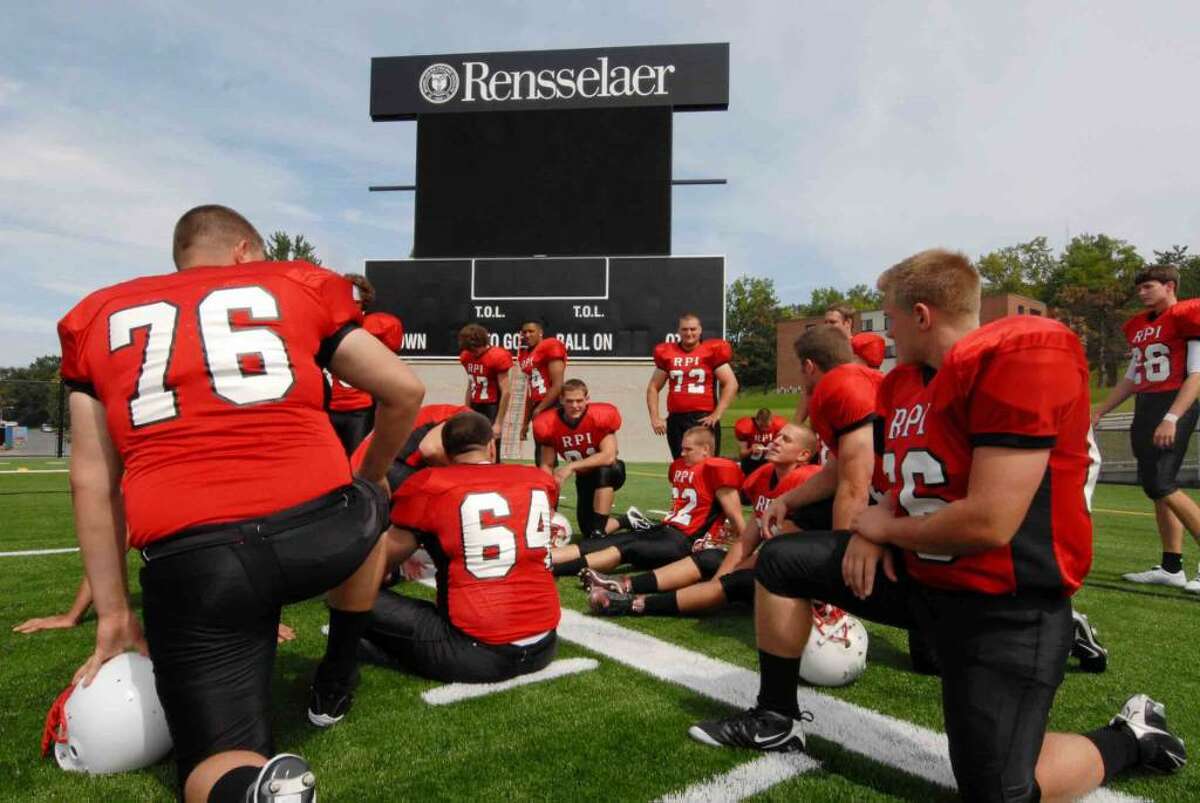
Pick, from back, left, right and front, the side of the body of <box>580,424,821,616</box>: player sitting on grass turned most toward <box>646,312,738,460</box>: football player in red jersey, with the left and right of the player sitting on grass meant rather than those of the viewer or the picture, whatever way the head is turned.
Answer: right

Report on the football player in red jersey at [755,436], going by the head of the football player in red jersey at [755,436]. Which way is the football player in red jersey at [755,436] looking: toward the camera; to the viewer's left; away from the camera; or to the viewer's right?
toward the camera

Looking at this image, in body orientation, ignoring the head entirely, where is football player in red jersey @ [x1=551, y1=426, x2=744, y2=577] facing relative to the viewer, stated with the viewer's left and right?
facing the viewer and to the left of the viewer

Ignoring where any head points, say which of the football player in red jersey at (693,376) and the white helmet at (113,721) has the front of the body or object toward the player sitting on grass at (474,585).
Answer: the football player in red jersey

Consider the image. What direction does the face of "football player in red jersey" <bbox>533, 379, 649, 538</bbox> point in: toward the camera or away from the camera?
toward the camera

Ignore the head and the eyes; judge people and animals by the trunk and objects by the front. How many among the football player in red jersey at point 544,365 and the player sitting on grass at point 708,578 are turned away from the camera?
0

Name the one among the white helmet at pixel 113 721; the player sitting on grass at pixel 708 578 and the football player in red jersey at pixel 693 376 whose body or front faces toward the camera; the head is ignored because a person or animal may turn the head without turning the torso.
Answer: the football player in red jersey

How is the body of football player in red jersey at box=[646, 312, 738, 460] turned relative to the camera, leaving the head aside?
toward the camera

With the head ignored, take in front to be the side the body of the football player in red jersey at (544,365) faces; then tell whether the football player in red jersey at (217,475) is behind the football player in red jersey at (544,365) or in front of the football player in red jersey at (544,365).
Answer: in front

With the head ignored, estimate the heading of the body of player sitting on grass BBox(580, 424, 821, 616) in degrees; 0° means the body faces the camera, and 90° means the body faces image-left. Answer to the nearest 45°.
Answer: approximately 90°

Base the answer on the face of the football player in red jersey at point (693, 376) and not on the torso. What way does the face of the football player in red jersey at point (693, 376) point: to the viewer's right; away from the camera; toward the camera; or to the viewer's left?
toward the camera

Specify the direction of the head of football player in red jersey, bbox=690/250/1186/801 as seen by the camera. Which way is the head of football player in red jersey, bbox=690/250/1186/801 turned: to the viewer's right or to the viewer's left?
to the viewer's left

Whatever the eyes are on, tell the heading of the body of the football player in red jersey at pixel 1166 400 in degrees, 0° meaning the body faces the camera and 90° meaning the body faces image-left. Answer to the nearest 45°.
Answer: approximately 45°

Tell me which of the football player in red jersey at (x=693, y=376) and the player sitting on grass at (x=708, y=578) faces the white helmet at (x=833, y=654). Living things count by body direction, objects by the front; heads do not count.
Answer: the football player in red jersey

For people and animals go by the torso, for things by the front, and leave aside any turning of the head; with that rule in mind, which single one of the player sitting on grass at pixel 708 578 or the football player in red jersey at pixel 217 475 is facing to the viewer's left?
the player sitting on grass

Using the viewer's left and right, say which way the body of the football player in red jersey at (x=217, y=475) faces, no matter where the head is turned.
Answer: facing away from the viewer
